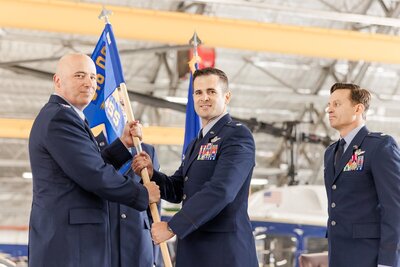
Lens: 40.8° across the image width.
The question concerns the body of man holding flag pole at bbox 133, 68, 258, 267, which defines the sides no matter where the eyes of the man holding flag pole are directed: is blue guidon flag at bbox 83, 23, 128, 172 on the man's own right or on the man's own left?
on the man's own right

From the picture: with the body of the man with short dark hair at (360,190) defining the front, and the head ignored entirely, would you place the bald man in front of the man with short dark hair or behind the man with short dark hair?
in front

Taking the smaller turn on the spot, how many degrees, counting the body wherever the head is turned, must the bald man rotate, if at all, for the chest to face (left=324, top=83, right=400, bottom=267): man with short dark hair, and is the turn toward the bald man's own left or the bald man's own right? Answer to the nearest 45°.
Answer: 0° — they already face them

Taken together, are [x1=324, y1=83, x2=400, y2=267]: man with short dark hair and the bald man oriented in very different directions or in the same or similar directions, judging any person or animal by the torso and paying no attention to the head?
very different directions

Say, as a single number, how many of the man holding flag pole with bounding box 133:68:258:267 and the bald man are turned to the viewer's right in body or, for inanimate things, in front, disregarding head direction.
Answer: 1

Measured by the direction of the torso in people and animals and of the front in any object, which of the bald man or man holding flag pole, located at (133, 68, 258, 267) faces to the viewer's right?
the bald man

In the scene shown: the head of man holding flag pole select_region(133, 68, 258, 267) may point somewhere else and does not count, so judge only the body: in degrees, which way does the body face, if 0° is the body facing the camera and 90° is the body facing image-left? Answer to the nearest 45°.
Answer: approximately 45°

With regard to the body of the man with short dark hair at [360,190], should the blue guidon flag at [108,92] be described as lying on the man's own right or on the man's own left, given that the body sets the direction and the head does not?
on the man's own right

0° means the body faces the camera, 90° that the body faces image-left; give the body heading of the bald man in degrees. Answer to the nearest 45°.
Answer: approximately 270°

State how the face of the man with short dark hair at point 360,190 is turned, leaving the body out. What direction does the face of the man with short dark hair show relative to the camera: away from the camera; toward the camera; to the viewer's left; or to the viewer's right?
to the viewer's left

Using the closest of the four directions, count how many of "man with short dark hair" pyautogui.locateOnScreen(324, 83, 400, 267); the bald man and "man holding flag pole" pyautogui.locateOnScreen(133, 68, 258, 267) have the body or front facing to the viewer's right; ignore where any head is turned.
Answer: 1
